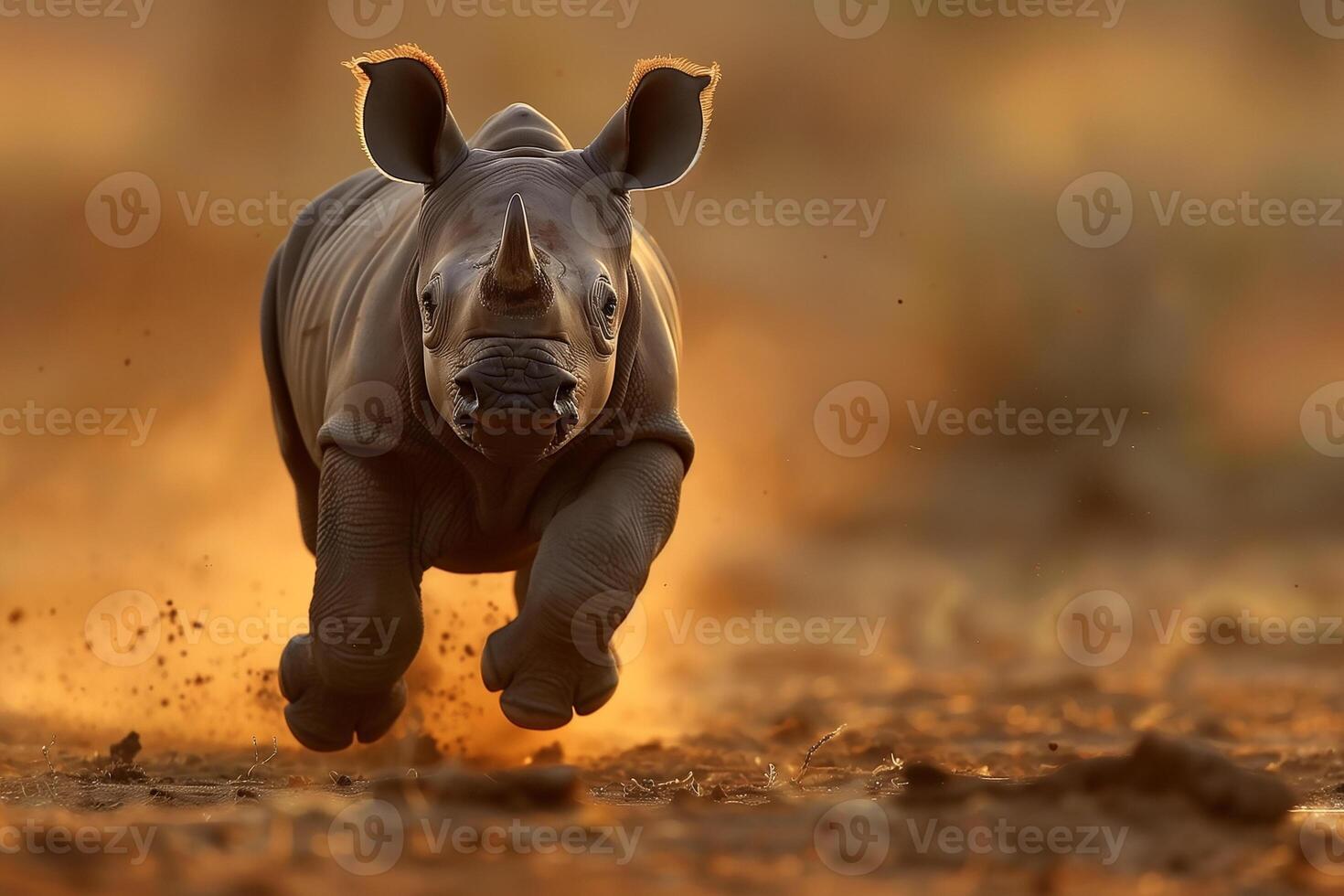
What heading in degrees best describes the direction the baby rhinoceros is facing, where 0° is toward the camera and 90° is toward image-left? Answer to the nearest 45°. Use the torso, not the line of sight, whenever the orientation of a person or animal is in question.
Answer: approximately 0°
